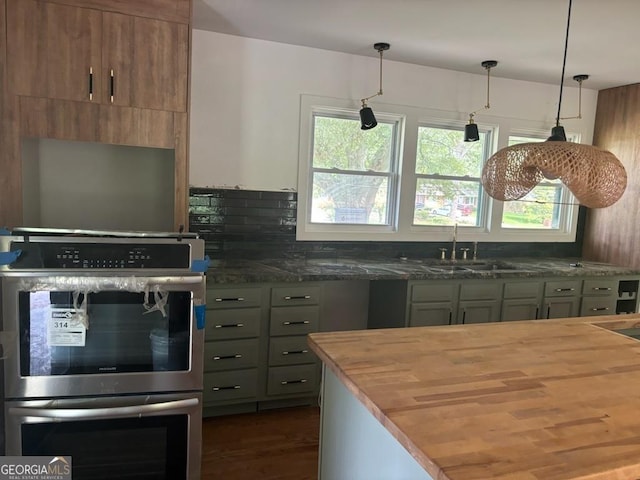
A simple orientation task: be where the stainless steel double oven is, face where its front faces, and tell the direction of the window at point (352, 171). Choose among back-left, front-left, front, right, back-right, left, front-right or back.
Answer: back-left

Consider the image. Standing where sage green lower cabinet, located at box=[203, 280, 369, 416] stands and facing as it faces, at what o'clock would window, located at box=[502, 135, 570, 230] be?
The window is roughly at 8 o'clock from the sage green lower cabinet.

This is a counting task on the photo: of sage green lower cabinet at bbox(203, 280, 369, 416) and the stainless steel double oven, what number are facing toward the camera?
2

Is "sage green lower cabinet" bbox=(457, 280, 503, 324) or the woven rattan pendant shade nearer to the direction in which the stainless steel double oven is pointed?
the woven rattan pendant shade

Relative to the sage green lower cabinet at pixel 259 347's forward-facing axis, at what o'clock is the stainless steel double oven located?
The stainless steel double oven is roughly at 1 o'clock from the sage green lower cabinet.

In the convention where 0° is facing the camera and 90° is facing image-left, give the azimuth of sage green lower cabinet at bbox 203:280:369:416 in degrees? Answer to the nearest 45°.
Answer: approximately 0°

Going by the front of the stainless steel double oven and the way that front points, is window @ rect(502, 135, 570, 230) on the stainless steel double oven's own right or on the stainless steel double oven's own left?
on the stainless steel double oven's own left

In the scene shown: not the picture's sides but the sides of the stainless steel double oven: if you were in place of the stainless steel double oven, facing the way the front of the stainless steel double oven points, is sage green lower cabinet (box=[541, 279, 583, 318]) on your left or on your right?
on your left

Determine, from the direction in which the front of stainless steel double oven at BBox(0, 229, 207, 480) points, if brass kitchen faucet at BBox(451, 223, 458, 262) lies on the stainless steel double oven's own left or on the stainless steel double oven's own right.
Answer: on the stainless steel double oven's own left

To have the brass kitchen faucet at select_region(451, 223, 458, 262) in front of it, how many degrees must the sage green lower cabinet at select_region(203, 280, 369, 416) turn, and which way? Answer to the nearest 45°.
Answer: approximately 135° to its left

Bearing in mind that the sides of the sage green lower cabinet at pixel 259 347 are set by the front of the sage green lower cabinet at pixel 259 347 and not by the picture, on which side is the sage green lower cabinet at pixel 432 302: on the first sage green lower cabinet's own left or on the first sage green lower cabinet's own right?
on the first sage green lower cabinet's own left

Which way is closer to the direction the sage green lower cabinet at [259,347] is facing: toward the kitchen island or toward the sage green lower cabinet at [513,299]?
the kitchen island
